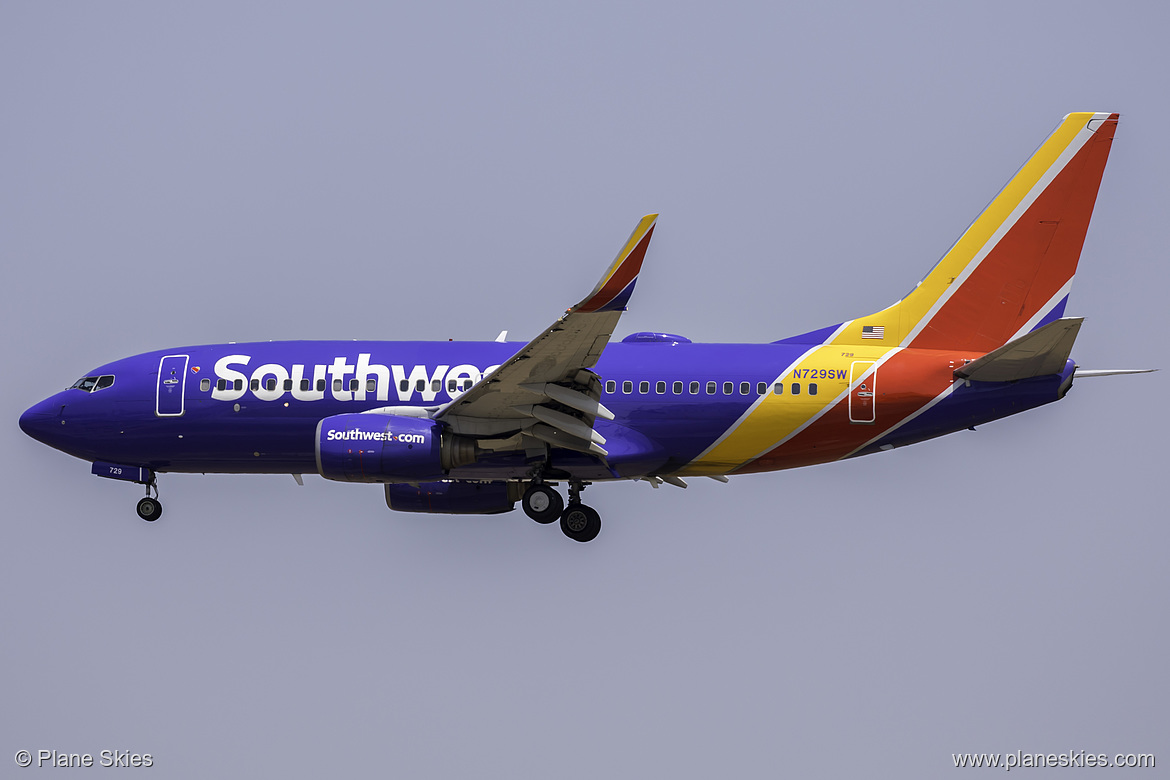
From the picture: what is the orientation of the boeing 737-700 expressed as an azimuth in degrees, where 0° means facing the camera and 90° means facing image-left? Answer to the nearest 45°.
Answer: approximately 90°
